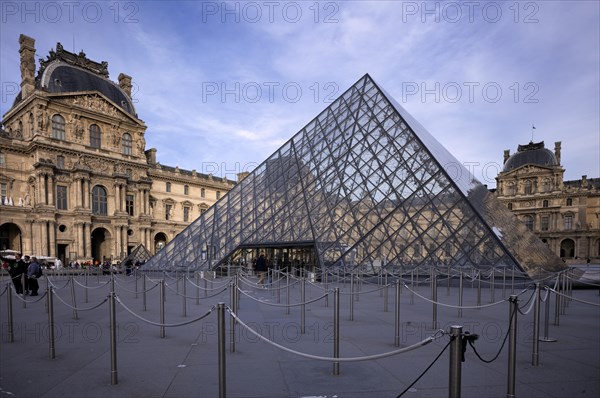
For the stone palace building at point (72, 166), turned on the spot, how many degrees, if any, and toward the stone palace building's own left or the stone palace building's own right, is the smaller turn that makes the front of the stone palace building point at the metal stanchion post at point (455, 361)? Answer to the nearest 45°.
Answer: approximately 45° to the stone palace building's own right

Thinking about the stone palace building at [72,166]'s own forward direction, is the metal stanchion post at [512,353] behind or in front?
in front

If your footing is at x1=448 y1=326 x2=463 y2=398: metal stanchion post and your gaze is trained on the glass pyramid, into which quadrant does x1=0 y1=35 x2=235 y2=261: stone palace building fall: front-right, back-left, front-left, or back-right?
front-left

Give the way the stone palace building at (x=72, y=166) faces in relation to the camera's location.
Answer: facing the viewer and to the right of the viewer

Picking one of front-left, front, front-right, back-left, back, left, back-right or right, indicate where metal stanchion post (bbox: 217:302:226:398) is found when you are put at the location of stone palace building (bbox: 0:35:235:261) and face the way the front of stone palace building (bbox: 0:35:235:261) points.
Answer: front-right

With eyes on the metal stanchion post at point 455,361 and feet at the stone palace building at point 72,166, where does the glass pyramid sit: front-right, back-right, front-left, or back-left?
front-left
